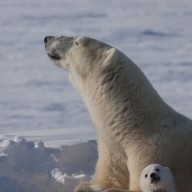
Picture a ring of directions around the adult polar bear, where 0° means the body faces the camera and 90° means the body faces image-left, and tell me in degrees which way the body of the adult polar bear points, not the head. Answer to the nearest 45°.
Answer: approximately 90°
